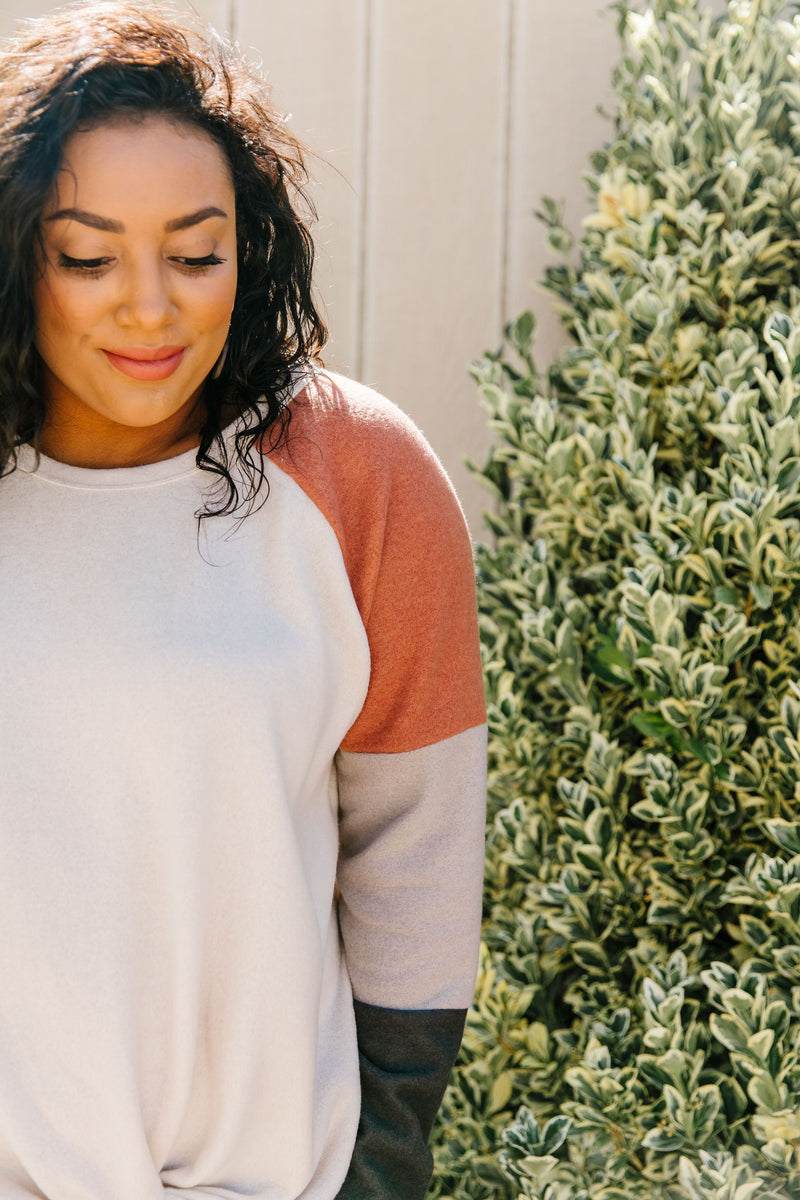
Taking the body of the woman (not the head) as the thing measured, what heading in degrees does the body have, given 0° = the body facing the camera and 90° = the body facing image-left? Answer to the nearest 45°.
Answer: approximately 0°

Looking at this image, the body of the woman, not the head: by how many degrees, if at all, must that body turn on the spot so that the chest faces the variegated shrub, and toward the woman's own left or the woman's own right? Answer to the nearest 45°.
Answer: approximately 135° to the woman's own left
